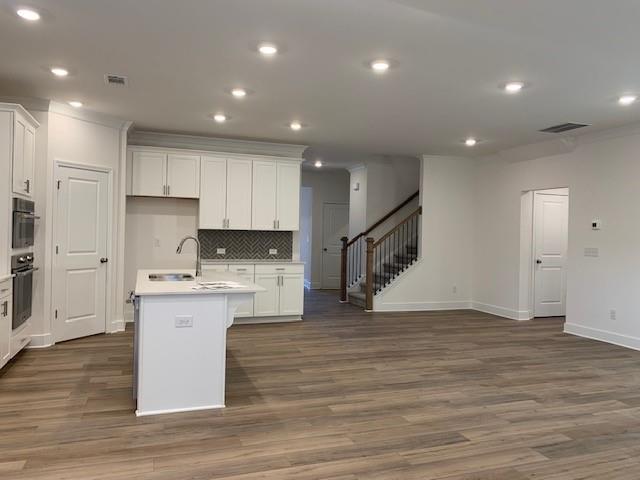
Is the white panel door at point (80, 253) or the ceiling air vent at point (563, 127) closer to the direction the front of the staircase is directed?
the white panel door

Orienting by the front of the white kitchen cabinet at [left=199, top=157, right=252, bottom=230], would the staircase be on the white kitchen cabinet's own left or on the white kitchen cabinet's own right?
on the white kitchen cabinet's own left

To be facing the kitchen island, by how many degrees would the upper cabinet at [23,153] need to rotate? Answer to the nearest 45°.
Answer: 0° — it already faces it

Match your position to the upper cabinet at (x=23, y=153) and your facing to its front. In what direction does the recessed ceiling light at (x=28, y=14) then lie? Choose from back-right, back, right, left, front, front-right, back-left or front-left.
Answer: front-right

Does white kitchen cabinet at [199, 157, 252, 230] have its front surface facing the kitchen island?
yes

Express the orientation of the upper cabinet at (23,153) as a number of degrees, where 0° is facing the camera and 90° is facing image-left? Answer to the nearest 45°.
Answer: approximately 315°

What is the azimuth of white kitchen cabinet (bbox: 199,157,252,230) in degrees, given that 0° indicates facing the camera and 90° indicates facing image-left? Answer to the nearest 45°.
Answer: approximately 0°

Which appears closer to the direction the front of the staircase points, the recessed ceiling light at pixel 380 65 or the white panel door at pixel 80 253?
the white panel door
